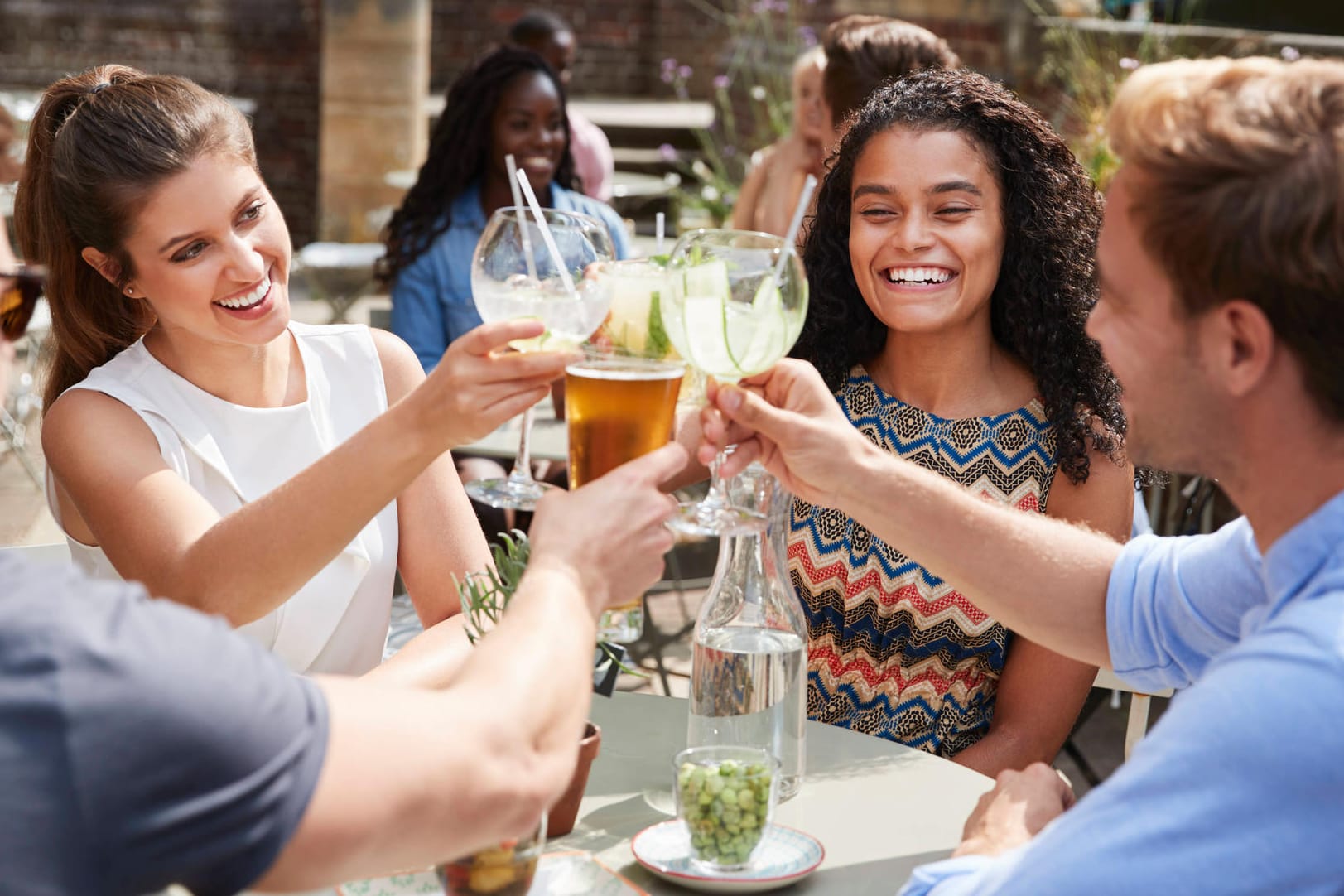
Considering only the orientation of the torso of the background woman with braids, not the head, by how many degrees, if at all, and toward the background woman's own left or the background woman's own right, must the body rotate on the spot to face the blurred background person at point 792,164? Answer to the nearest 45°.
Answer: approximately 90° to the background woman's own left

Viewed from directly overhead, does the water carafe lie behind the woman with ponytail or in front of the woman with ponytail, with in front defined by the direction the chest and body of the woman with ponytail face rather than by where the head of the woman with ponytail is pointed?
in front

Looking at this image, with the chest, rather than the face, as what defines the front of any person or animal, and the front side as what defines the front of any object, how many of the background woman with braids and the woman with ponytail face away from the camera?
0

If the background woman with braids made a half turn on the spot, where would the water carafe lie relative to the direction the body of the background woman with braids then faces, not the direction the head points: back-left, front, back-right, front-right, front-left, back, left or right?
back-left

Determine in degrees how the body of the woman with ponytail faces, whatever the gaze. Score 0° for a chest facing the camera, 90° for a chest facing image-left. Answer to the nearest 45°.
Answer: approximately 315°
